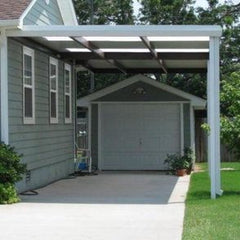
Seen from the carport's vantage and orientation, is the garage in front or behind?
behind

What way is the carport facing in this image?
toward the camera

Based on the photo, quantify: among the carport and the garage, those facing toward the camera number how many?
2

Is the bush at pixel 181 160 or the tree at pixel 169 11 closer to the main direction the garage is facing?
the bush

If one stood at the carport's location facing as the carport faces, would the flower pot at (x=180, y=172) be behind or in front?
behind

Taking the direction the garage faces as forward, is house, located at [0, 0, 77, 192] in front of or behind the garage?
in front

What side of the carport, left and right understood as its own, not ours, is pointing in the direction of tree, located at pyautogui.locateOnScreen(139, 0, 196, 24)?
back

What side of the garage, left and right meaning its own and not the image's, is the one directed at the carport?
front

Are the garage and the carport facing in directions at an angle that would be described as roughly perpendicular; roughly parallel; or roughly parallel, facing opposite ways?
roughly parallel

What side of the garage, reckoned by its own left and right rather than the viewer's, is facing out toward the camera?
front

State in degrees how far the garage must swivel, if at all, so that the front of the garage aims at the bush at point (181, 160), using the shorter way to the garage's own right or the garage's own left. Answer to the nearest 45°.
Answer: approximately 45° to the garage's own left
